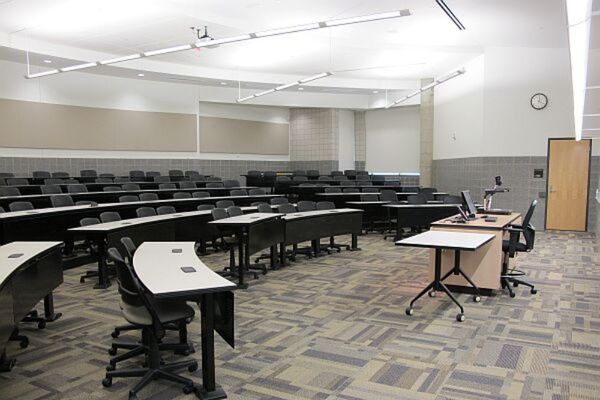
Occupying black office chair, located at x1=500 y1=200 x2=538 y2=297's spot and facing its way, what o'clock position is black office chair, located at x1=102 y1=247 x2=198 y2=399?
black office chair, located at x1=102 y1=247 x2=198 y2=399 is roughly at 10 o'clock from black office chair, located at x1=500 y1=200 x2=538 y2=297.

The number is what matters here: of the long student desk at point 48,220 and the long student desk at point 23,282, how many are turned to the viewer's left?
0

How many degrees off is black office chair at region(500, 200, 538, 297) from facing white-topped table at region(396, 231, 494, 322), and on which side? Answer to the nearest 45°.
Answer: approximately 45° to its left

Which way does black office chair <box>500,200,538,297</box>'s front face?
to the viewer's left

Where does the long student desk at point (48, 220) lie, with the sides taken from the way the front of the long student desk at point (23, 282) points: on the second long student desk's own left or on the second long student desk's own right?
on the second long student desk's own left

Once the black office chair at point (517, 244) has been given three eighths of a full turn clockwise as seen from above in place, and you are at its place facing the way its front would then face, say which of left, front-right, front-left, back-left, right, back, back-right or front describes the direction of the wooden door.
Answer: front-left

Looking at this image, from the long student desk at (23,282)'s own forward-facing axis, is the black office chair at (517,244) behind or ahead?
ahead

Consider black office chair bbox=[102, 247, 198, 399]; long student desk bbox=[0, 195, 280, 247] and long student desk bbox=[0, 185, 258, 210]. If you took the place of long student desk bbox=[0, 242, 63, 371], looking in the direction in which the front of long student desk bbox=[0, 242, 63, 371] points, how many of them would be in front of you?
1

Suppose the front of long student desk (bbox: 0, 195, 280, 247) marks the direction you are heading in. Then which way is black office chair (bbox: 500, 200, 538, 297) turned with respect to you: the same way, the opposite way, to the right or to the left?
the opposite way

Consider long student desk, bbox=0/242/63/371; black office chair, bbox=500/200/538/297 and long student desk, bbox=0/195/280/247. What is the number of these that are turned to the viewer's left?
1

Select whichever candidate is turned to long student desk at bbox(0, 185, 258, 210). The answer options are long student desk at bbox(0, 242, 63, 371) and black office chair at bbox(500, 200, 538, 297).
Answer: the black office chair

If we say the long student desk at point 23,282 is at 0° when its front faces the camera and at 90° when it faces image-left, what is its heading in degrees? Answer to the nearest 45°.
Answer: approximately 315°
